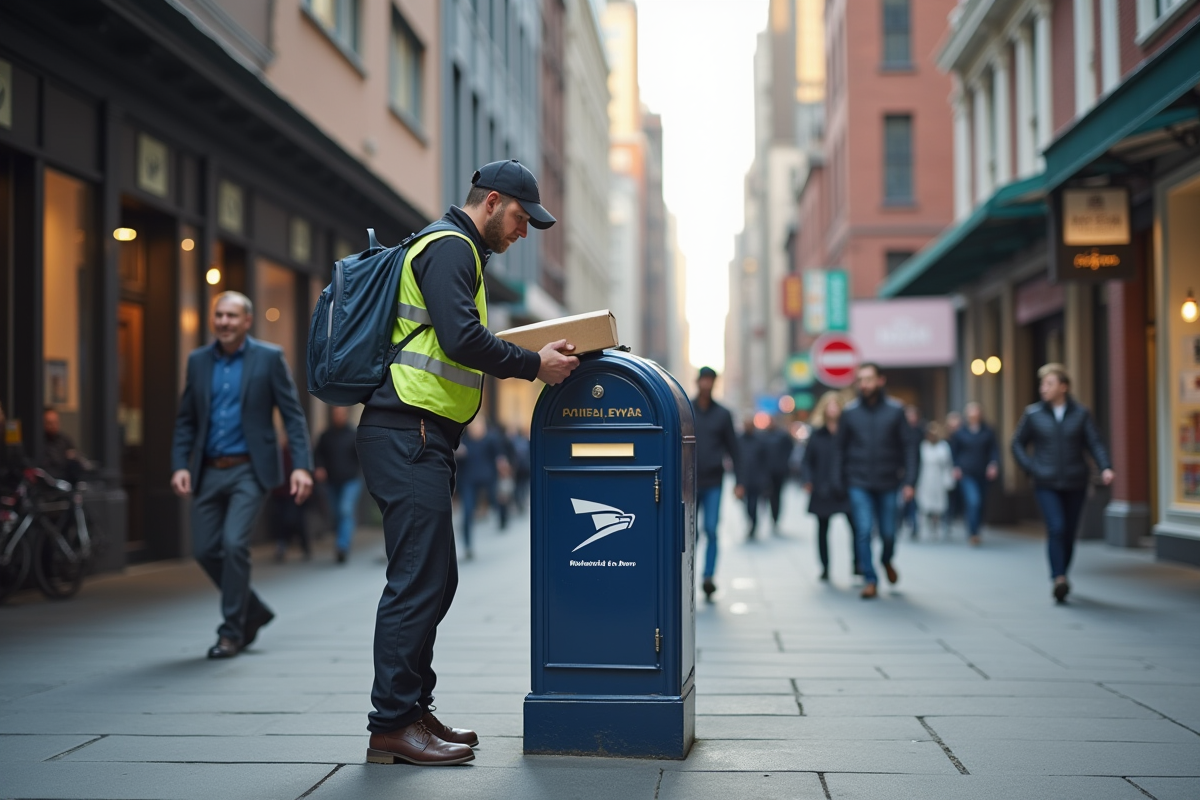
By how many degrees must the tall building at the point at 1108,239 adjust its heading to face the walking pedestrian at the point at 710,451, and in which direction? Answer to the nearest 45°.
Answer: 0° — it already faces them

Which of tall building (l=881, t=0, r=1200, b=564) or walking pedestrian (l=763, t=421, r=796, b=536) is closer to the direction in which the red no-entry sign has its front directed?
the tall building

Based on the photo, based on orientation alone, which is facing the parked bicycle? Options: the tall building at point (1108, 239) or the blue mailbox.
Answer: the tall building

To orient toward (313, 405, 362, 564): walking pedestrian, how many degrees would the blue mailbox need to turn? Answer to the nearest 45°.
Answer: approximately 180°

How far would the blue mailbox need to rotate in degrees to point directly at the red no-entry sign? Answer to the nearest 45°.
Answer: approximately 180°

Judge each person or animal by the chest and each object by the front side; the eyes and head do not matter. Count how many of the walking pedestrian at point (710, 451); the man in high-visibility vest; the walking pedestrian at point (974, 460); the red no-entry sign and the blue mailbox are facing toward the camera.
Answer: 4

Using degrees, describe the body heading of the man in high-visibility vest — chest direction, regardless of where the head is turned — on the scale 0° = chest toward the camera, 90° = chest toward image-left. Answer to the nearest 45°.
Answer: approximately 270°

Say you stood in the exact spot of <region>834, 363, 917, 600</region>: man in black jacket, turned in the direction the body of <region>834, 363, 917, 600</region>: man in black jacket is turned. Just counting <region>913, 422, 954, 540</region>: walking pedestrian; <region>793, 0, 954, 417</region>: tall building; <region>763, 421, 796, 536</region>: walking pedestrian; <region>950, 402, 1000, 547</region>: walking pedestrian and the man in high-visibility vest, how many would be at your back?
4

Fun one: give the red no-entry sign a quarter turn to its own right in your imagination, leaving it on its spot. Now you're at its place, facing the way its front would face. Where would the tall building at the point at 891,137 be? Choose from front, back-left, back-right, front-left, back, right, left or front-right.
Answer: right

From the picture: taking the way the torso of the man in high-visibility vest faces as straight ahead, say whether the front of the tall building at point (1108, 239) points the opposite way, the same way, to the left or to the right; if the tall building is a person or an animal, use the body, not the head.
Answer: the opposite way
